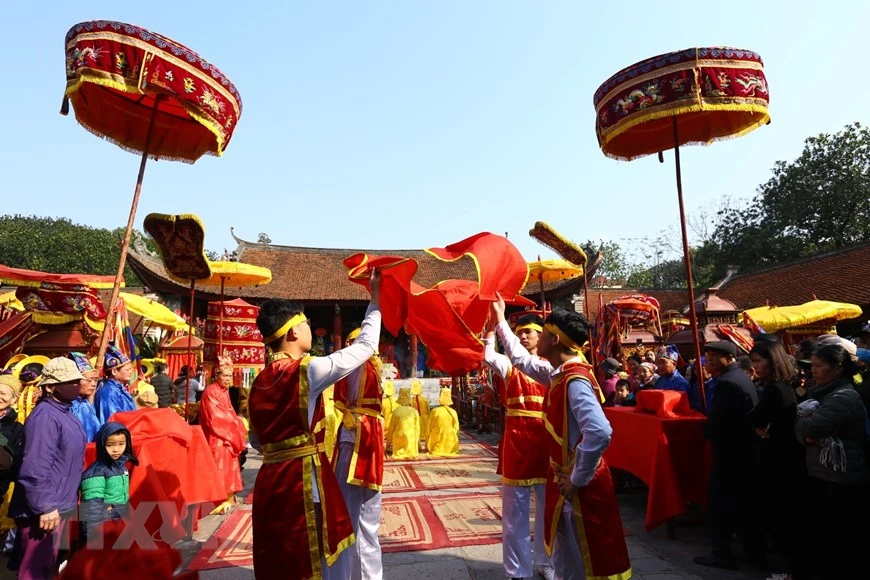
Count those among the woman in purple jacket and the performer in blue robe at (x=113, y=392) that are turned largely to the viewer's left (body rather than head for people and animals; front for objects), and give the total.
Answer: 0

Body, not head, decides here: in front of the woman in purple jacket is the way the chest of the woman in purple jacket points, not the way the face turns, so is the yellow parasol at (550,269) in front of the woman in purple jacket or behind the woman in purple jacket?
in front

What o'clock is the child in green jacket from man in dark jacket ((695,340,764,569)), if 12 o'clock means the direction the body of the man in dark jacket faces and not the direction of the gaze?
The child in green jacket is roughly at 11 o'clock from the man in dark jacket.

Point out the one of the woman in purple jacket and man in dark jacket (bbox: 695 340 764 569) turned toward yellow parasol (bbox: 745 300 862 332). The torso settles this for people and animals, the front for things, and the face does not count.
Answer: the woman in purple jacket

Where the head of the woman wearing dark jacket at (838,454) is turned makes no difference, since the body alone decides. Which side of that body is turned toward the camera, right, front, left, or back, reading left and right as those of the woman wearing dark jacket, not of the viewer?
left

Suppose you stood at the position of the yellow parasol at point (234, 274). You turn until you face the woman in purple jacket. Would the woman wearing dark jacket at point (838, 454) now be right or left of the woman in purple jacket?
left

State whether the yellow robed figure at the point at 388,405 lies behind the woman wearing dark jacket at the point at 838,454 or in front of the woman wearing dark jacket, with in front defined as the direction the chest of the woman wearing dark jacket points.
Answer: in front

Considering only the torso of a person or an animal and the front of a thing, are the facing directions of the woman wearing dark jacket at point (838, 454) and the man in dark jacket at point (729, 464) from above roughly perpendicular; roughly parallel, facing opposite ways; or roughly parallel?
roughly parallel

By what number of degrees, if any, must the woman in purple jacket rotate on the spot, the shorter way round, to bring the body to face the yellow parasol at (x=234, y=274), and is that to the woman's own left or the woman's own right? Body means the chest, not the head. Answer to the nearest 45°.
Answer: approximately 45° to the woman's own left

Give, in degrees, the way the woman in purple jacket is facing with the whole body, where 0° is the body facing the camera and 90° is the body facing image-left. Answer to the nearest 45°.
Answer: approximately 270°

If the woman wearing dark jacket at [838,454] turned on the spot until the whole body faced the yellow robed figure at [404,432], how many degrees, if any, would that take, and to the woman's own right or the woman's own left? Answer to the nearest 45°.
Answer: approximately 45° to the woman's own right

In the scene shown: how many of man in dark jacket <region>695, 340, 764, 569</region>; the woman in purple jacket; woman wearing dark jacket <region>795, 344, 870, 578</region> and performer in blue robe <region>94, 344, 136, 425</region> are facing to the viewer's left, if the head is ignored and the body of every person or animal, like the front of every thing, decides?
2
